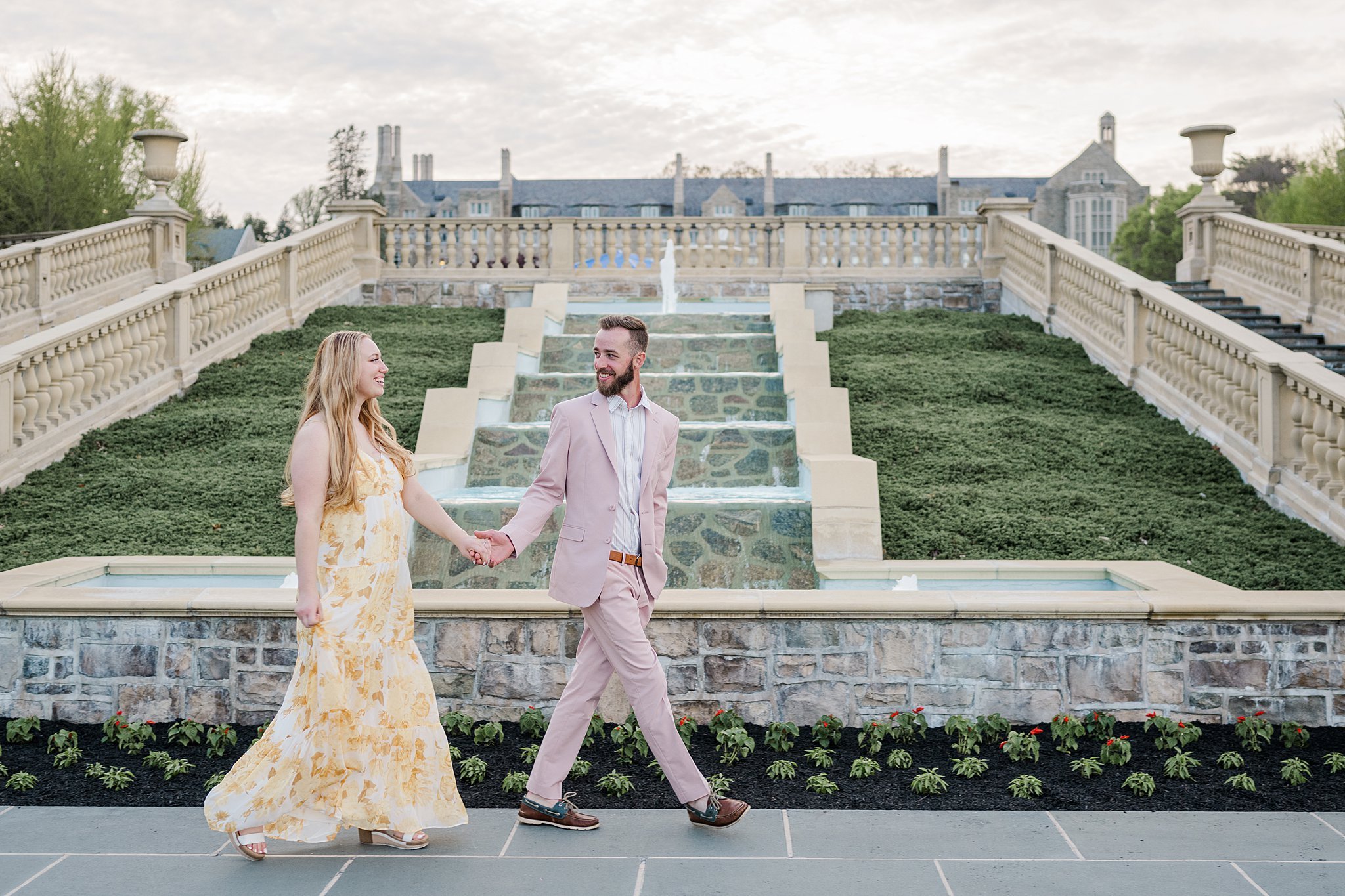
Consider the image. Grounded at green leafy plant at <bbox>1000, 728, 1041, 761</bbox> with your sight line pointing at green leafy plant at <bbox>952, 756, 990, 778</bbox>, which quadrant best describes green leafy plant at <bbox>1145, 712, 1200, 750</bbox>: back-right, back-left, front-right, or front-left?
back-left

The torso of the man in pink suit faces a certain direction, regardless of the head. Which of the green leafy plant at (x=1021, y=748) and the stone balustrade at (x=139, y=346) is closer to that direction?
the green leafy plant

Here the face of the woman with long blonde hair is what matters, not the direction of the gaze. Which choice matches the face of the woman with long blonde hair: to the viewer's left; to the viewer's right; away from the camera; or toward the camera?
to the viewer's right

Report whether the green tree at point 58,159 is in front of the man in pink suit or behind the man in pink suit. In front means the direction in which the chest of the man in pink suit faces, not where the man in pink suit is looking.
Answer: behind

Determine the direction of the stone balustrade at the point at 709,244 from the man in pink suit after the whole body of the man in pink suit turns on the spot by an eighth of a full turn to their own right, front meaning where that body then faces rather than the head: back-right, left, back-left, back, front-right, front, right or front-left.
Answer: back

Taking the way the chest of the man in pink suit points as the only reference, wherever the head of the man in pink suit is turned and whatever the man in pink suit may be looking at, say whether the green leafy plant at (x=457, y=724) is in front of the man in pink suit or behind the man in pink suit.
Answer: behind

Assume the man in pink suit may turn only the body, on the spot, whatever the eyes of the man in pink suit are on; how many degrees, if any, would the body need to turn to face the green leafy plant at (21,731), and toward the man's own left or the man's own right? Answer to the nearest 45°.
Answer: approximately 180°

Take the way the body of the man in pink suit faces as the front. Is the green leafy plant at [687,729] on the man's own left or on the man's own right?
on the man's own left

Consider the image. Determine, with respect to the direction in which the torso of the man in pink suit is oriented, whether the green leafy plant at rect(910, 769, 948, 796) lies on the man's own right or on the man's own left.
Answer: on the man's own left

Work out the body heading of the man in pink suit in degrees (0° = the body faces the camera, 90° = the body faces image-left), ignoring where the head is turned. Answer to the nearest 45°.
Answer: approximately 315°
